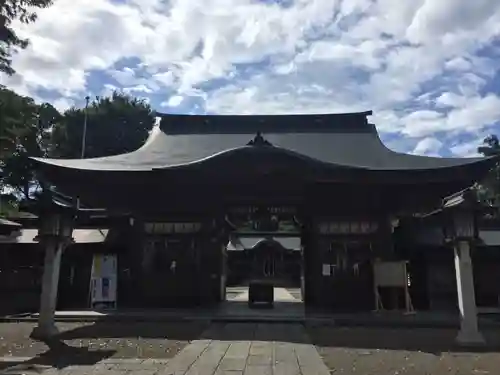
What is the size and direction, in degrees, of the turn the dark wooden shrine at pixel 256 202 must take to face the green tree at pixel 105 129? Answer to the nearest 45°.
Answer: approximately 135° to its right

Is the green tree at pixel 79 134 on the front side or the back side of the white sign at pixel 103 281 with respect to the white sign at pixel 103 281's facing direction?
on the back side

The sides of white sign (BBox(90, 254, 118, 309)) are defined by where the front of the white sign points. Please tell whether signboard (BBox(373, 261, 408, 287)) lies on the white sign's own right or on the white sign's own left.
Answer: on the white sign's own left

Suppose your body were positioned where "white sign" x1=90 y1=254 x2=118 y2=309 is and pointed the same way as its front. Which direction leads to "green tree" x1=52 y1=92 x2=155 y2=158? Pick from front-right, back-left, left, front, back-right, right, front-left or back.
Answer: back

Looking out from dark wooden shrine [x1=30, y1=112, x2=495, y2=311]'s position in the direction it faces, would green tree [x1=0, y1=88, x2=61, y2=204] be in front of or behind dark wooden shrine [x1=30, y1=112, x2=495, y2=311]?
behind

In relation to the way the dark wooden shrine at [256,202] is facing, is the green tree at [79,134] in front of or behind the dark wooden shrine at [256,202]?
behind

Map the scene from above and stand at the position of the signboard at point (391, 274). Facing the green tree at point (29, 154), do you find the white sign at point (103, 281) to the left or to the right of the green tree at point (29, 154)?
left

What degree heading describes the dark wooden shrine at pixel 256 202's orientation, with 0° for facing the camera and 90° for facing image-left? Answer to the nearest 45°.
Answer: approximately 0°

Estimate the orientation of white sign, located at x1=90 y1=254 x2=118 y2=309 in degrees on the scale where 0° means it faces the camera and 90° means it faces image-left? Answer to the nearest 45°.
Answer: approximately 0°

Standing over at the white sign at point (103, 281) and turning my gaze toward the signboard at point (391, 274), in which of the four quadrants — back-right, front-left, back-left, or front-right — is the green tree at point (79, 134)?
back-left

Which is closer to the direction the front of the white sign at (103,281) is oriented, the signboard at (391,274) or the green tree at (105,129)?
the signboard
